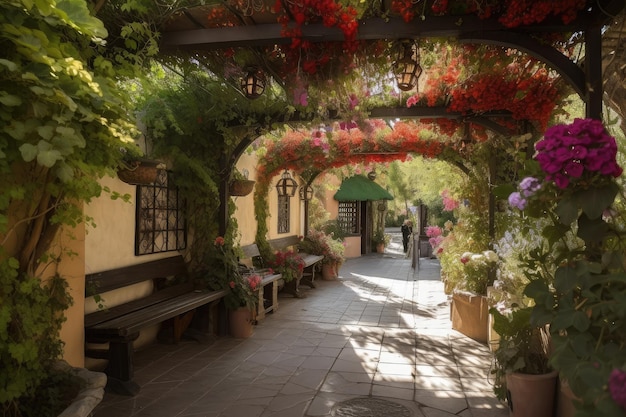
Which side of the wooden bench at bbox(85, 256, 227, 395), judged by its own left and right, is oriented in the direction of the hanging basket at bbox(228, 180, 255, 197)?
left

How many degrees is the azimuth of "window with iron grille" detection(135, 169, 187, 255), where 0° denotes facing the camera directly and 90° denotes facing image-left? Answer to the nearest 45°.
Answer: approximately 315°

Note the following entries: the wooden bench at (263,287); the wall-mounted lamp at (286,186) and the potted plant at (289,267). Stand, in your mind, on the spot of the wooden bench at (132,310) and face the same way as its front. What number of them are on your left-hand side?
3

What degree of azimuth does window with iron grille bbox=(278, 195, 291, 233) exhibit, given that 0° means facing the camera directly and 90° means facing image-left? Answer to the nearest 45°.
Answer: approximately 315°

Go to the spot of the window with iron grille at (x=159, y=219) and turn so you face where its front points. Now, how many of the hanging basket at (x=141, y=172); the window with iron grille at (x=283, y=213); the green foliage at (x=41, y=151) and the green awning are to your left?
2

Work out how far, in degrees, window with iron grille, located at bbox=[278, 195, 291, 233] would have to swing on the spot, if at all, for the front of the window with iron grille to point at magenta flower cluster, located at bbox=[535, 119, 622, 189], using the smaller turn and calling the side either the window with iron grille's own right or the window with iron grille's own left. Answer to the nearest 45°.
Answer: approximately 45° to the window with iron grille's own right

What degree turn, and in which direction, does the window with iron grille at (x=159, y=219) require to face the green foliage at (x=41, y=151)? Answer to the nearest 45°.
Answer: approximately 45° to its right

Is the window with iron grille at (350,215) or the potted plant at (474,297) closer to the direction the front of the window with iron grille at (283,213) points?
the potted plant
